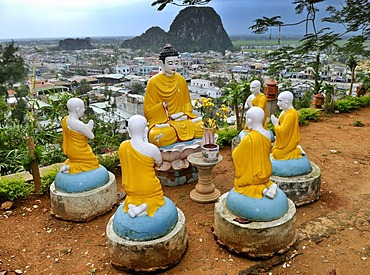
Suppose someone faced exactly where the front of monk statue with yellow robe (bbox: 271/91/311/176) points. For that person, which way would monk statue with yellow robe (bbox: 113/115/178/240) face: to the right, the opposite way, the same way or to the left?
to the right

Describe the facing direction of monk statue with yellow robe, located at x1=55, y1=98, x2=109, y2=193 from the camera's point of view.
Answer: facing away from the viewer and to the right of the viewer

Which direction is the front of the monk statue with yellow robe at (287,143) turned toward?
to the viewer's left

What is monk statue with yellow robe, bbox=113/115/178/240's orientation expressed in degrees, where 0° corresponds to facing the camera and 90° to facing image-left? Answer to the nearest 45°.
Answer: approximately 225°

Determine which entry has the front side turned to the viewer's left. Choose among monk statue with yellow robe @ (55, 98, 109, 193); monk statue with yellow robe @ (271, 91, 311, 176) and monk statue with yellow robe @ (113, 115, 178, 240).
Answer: monk statue with yellow robe @ (271, 91, 311, 176)

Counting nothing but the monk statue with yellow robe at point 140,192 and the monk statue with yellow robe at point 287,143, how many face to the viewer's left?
1

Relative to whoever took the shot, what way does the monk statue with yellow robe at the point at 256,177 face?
facing away from the viewer and to the left of the viewer

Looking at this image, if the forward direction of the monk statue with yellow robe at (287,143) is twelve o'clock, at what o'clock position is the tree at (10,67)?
The tree is roughly at 1 o'clock from the monk statue with yellow robe.

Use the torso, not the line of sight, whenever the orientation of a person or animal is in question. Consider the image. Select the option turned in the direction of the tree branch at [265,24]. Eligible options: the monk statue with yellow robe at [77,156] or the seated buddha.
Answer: the monk statue with yellow robe

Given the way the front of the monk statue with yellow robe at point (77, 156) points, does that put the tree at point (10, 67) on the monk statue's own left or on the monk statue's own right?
on the monk statue's own left

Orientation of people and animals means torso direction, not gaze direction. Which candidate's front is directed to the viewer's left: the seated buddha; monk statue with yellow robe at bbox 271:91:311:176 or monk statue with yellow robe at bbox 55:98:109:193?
monk statue with yellow robe at bbox 271:91:311:176

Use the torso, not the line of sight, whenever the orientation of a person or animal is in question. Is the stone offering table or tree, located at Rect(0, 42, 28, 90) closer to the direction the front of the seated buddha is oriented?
the stone offering table
